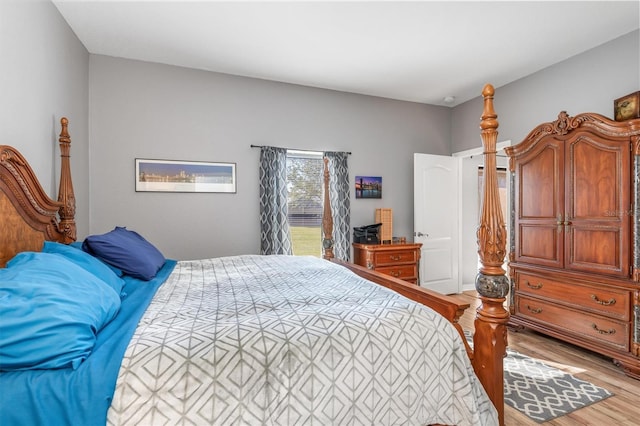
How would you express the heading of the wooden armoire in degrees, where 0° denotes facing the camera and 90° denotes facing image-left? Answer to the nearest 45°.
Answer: approximately 45°

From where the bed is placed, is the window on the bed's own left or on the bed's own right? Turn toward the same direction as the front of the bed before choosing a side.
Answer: on the bed's own left

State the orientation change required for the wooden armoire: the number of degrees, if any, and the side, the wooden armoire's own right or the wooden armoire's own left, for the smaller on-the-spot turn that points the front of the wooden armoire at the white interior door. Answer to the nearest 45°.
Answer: approximately 90° to the wooden armoire's own right

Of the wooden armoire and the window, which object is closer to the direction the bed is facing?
the wooden armoire

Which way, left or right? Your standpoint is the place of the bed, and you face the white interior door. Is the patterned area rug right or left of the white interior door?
right

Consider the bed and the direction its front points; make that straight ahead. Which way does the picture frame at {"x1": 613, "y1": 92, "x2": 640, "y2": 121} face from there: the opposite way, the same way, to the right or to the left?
the opposite way

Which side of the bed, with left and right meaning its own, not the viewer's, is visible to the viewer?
right

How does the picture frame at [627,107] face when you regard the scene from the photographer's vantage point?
facing the viewer and to the left of the viewer

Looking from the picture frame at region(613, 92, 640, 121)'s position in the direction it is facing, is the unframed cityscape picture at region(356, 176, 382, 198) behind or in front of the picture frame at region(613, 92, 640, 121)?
in front

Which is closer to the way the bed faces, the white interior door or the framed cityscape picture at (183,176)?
the white interior door

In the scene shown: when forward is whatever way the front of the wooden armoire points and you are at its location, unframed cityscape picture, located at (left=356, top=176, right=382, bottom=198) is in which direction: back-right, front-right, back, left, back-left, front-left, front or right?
front-right

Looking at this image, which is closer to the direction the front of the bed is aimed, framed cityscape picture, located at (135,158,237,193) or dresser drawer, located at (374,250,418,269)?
the dresser drawer
